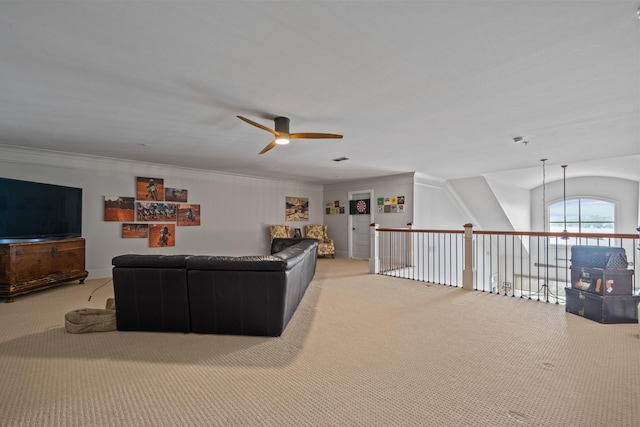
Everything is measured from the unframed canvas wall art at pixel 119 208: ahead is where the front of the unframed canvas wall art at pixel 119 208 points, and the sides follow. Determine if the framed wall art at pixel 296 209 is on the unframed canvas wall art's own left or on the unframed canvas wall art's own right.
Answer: on the unframed canvas wall art's own left

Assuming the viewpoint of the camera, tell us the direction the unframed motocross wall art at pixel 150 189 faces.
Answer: facing the viewer

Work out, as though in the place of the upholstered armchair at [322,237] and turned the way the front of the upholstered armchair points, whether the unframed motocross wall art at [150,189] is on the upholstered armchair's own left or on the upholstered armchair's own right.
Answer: on the upholstered armchair's own right

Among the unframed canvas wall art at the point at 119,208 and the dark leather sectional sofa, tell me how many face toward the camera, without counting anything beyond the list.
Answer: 1

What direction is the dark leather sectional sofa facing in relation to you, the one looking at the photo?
facing away from the viewer and to the left of the viewer

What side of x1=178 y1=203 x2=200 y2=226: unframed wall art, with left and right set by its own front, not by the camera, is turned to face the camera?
front

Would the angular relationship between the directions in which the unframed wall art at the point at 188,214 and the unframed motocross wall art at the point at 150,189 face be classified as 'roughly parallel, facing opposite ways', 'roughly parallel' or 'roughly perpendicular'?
roughly parallel

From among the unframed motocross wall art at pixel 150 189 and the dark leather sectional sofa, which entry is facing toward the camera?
the unframed motocross wall art

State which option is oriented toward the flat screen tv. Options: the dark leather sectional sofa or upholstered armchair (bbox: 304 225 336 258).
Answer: the dark leather sectional sofa

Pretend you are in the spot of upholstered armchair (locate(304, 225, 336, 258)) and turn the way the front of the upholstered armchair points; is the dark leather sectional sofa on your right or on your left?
on your right

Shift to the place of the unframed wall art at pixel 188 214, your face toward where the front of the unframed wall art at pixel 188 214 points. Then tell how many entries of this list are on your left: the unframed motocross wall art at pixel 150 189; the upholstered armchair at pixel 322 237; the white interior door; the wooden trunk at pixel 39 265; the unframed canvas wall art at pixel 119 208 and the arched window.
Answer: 3

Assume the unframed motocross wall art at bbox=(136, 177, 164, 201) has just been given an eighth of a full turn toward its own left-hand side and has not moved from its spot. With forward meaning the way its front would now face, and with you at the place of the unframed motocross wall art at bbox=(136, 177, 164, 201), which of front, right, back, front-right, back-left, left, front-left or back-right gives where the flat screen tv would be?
right

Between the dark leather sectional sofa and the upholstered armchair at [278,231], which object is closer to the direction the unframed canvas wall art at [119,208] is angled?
the dark leather sectional sofa

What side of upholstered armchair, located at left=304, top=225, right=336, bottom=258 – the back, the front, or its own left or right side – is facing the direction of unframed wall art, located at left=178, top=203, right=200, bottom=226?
right

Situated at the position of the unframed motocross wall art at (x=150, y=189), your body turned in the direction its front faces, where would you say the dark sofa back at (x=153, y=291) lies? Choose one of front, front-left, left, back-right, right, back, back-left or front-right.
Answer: front

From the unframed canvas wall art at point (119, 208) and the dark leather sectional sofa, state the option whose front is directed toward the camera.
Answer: the unframed canvas wall art
